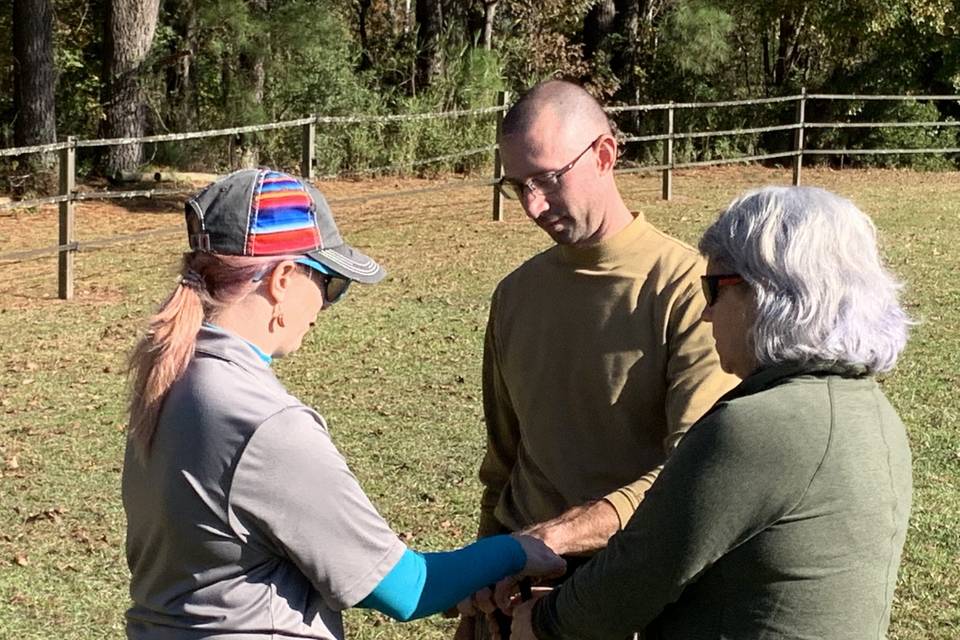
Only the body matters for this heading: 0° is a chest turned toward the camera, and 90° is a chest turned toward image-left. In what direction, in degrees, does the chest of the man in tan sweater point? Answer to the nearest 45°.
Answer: approximately 45°

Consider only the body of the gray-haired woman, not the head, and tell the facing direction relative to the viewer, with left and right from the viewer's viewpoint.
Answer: facing away from the viewer and to the left of the viewer

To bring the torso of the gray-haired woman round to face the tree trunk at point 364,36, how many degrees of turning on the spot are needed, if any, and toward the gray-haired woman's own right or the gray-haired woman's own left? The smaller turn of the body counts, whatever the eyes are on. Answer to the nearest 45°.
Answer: approximately 45° to the gray-haired woman's own right

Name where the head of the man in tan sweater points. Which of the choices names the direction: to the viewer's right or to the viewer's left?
to the viewer's left

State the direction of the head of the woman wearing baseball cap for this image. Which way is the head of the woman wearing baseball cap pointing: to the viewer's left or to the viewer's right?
to the viewer's right

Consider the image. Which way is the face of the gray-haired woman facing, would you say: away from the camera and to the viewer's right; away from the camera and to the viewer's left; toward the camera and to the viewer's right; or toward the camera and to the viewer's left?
away from the camera and to the viewer's left

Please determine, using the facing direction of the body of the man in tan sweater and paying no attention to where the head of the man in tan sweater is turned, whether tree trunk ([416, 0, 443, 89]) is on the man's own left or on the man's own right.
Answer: on the man's own right

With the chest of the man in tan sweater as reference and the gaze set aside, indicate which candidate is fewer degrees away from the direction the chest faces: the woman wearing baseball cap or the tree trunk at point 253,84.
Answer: the woman wearing baseball cap

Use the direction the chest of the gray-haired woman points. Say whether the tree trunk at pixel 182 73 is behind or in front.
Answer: in front

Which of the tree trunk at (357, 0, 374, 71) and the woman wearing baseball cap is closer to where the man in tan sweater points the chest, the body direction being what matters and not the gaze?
the woman wearing baseball cap

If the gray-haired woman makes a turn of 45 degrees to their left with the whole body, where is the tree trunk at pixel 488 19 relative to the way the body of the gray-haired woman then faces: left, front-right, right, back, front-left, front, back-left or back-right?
right

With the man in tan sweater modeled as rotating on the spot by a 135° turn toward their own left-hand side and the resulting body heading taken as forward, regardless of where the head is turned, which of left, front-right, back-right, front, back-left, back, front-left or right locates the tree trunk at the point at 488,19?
left

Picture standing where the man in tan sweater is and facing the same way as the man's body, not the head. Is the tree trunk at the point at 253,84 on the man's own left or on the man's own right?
on the man's own right
